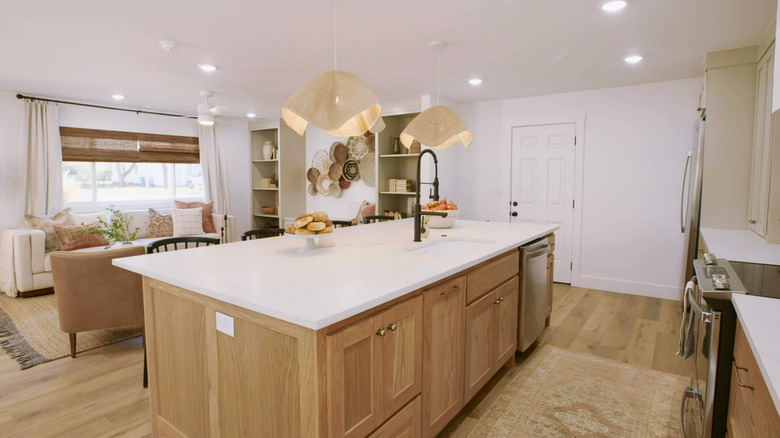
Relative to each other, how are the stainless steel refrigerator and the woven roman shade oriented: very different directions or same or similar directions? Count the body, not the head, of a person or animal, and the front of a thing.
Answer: very different directions

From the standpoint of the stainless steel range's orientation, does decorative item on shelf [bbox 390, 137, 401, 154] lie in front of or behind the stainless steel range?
in front

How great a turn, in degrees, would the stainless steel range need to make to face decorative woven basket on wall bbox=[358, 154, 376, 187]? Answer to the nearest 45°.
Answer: approximately 45° to its right

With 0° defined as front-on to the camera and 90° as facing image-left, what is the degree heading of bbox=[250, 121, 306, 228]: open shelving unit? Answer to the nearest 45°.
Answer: approximately 45°

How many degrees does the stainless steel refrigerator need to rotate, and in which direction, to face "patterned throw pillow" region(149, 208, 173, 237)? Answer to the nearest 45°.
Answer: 0° — it already faces it

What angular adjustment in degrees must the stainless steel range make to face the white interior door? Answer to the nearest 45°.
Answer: approximately 45° to its right

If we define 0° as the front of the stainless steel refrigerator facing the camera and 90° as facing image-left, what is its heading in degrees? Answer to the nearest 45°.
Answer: approximately 90°

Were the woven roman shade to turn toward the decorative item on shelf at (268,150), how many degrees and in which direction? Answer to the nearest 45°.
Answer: approximately 45° to its left

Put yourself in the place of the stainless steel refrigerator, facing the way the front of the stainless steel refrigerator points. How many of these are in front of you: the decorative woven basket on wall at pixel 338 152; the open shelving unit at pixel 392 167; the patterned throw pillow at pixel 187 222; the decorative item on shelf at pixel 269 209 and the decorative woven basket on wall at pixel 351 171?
5

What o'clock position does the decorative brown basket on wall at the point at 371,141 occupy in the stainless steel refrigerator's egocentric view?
The decorative brown basket on wall is roughly at 12 o'clock from the stainless steel refrigerator.

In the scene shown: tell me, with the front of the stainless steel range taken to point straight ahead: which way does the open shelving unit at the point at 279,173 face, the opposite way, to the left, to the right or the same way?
to the left

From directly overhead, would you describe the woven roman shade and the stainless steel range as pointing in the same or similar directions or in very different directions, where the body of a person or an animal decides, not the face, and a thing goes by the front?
very different directions
